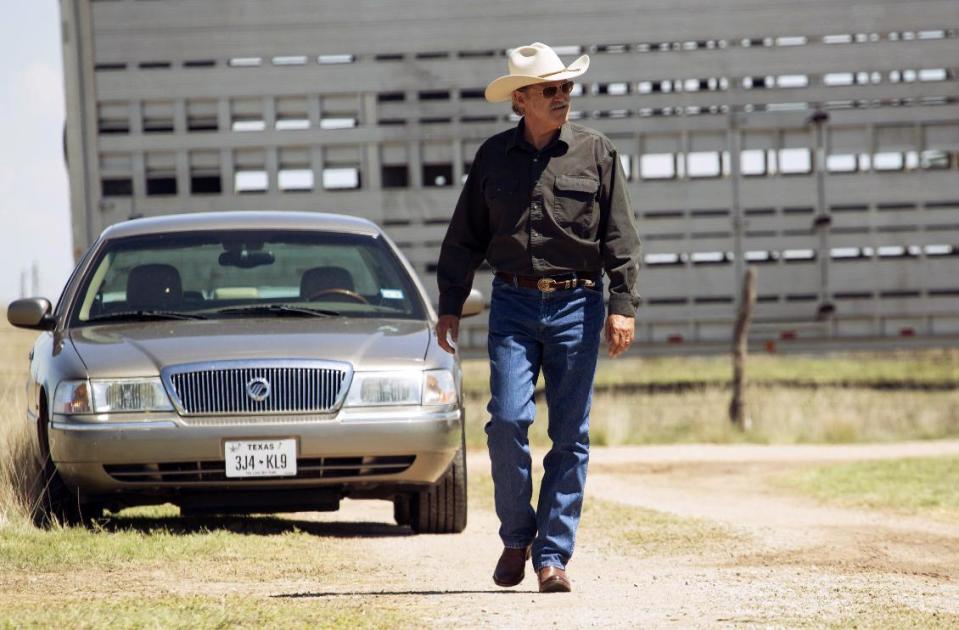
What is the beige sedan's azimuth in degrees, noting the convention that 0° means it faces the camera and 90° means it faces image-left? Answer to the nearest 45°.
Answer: approximately 0°

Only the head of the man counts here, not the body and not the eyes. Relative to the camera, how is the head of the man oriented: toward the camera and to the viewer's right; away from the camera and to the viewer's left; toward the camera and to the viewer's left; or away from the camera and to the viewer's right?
toward the camera and to the viewer's right

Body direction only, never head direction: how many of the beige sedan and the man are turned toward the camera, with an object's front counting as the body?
2

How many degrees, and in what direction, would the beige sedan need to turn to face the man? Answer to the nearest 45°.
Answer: approximately 45° to its left

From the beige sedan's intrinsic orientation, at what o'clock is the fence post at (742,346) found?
The fence post is roughly at 7 o'clock from the beige sedan.

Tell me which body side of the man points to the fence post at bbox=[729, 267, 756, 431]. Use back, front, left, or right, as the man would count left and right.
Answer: back
